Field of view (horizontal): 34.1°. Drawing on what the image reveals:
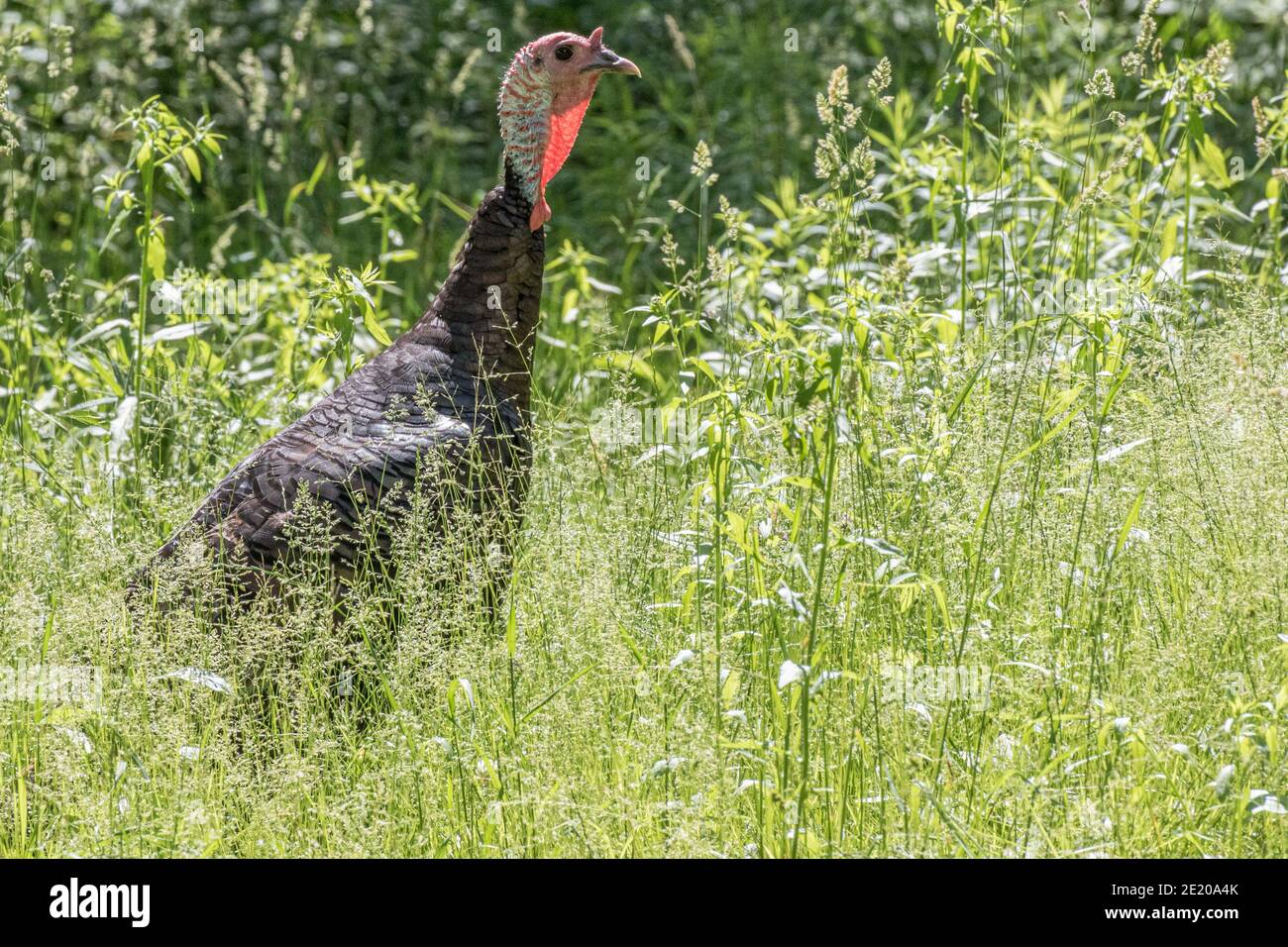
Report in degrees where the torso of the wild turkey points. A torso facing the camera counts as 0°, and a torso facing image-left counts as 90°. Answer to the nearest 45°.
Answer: approximately 270°
